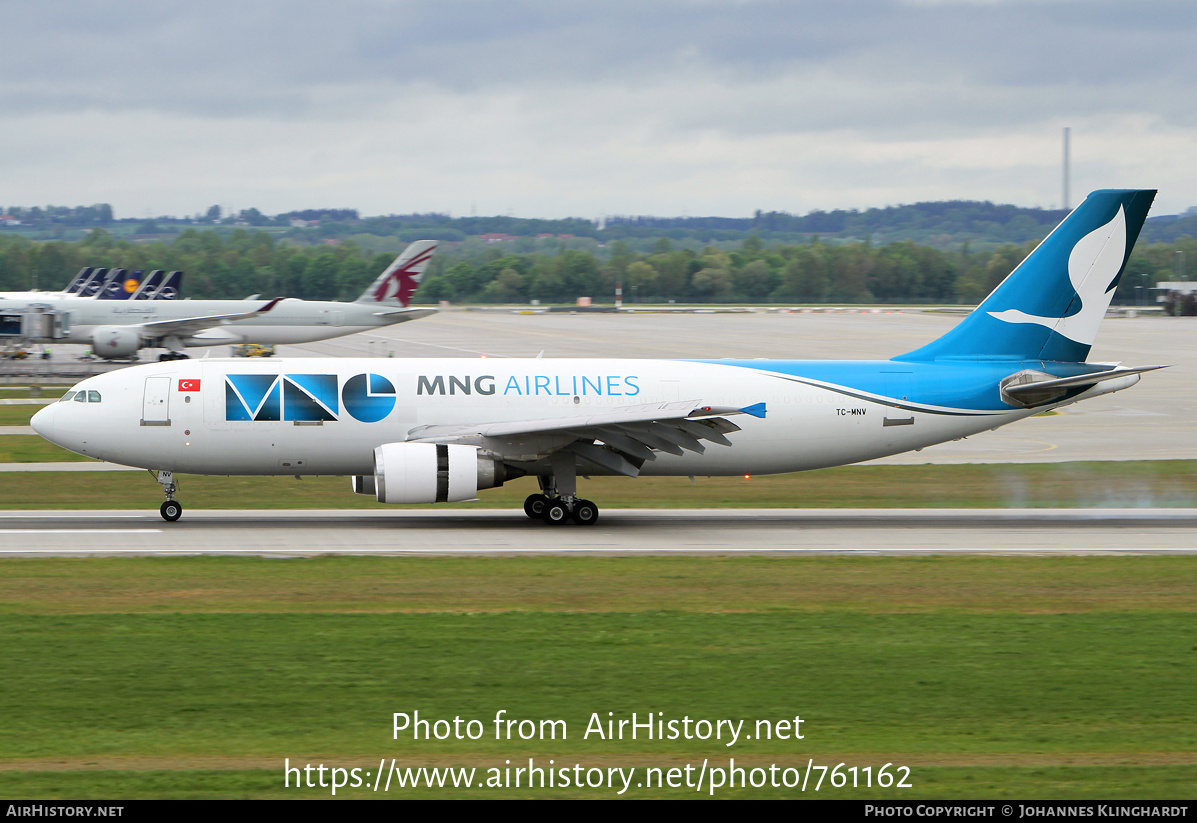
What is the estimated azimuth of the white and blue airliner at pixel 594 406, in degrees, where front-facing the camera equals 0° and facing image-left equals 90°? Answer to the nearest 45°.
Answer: approximately 90°
